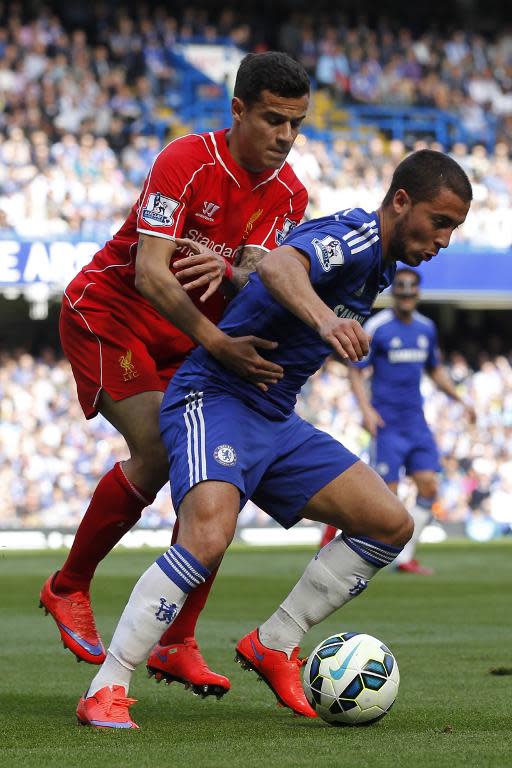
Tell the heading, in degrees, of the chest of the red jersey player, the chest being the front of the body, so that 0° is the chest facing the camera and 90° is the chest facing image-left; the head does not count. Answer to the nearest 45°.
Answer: approximately 315°

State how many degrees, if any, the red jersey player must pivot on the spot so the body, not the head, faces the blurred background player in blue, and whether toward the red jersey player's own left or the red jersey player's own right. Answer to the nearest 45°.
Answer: approximately 135° to the red jersey player's own left

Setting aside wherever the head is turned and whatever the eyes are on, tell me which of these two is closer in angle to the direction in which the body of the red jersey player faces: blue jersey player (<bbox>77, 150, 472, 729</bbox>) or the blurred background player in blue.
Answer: the blue jersey player

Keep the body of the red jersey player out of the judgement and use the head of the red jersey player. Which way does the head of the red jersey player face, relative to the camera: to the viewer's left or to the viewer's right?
to the viewer's right

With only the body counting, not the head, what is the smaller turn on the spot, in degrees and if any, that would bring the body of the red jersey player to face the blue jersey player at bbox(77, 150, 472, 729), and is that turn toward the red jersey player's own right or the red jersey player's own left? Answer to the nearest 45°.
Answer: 0° — they already face them
